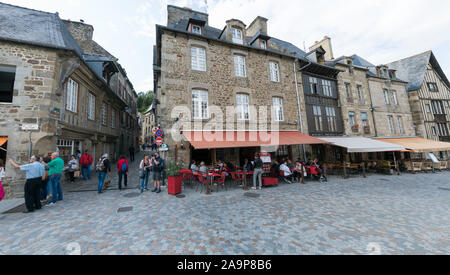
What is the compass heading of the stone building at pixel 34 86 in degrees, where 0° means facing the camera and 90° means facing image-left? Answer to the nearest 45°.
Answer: approximately 315°

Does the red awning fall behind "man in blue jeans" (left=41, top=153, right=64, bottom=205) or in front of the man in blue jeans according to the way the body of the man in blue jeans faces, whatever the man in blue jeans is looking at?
behind

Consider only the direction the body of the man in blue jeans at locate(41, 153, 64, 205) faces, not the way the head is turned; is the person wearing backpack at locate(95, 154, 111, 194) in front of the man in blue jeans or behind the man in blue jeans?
behind
